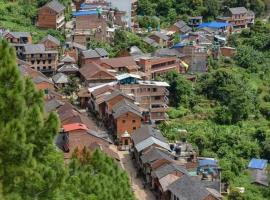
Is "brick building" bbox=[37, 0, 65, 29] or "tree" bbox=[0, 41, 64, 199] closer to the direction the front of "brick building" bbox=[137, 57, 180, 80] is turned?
the tree

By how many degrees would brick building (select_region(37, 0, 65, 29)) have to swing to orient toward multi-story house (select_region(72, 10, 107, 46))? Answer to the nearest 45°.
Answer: approximately 45° to its left

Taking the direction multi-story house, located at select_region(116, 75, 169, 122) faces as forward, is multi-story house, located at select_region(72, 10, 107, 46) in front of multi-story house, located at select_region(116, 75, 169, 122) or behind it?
behind

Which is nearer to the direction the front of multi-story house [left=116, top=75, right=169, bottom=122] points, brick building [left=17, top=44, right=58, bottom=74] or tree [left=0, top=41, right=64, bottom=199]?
the tree

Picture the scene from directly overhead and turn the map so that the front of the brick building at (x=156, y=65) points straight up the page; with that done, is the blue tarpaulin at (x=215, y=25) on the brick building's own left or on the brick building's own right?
on the brick building's own left
